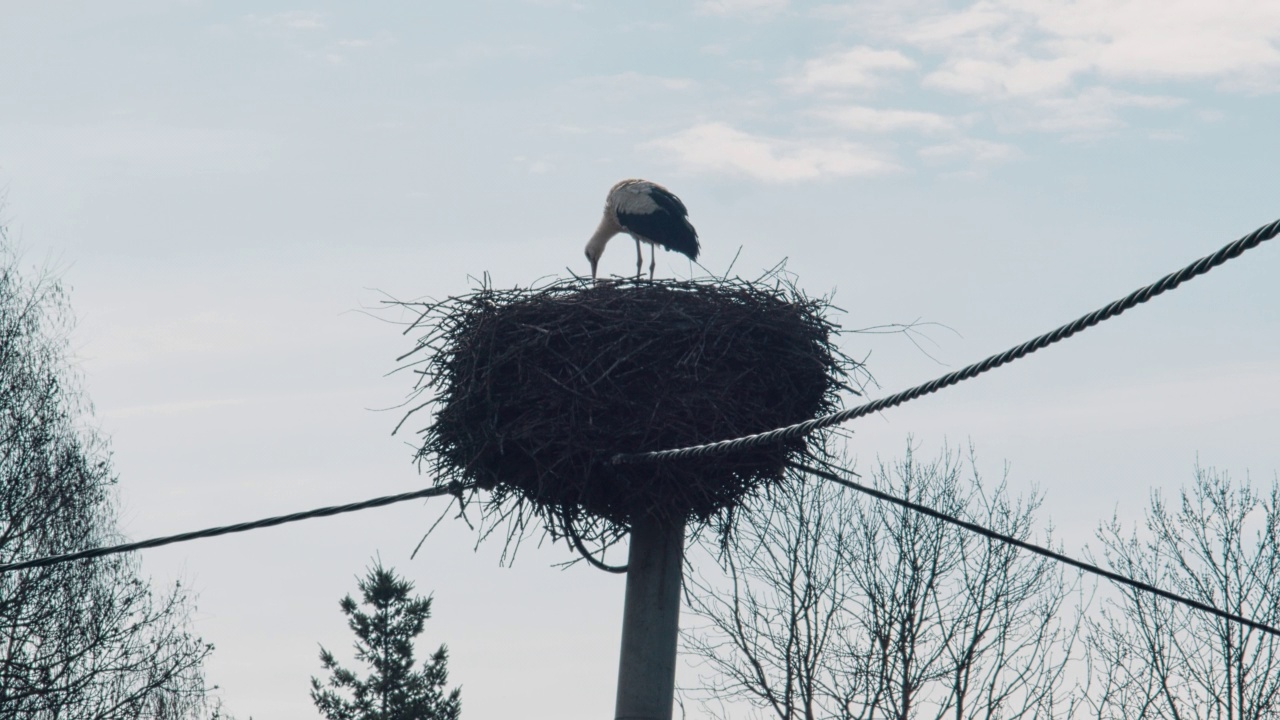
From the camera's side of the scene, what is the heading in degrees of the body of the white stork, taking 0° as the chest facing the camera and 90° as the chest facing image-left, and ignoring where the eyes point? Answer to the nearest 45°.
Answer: approximately 90°

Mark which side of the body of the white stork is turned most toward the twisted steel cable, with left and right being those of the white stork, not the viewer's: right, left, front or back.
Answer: left
